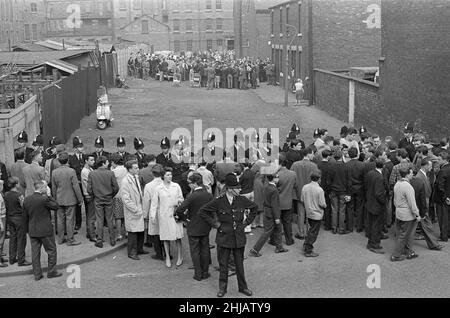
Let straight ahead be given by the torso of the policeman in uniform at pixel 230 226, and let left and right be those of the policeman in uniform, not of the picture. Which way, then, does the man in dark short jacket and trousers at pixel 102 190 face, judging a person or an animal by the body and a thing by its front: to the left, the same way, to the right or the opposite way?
the opposite way

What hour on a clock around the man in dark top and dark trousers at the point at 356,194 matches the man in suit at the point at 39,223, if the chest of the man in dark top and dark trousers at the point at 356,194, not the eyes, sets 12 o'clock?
the man in suit at the point at 39,223 is roughly at 8 o'clock from the man in dark top and dark trousers at the point at 356,194.

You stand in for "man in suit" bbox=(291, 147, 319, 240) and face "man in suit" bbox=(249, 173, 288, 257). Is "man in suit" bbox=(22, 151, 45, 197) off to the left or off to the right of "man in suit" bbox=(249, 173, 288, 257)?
right

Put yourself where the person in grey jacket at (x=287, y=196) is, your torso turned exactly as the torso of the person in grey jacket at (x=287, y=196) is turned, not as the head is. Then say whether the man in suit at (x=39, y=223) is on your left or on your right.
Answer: on your left

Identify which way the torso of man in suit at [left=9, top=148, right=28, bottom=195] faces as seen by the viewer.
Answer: away from the camera

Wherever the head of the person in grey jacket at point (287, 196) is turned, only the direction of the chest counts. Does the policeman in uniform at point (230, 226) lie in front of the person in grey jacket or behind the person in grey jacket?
behind

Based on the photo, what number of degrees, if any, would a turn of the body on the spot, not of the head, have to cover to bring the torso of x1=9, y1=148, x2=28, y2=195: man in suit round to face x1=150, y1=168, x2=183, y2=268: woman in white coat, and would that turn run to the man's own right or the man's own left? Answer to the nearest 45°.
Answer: approximately 135° to the man's own right

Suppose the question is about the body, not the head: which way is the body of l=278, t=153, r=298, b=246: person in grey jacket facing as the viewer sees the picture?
away from the camera

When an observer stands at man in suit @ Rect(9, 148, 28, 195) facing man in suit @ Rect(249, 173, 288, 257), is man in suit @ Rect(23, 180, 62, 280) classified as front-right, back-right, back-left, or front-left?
front-right

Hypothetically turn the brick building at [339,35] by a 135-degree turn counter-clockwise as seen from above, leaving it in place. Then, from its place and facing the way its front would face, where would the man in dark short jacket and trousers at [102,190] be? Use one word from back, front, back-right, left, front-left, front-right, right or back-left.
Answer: front-right

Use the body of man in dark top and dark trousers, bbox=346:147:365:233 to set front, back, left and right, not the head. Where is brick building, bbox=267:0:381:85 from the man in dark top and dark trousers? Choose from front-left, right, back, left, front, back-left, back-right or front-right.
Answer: front

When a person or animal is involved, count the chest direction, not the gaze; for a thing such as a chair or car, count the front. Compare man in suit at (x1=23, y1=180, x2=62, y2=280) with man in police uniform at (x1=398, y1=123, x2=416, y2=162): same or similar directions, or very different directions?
very different directions
